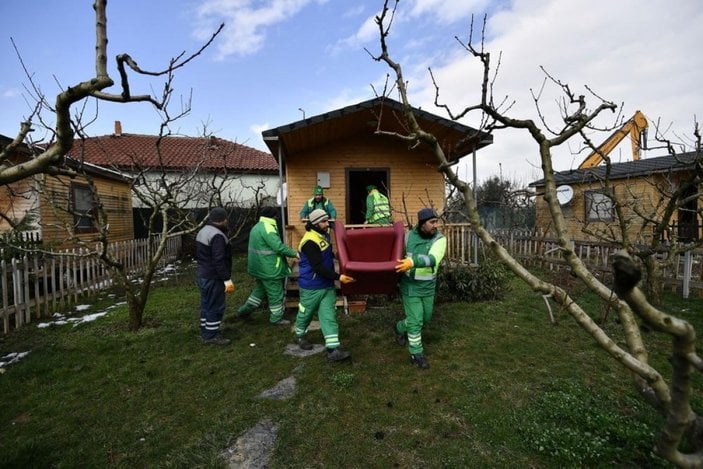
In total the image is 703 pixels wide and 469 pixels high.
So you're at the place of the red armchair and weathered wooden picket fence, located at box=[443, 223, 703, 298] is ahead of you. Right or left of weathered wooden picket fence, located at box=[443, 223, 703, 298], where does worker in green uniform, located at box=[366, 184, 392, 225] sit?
left

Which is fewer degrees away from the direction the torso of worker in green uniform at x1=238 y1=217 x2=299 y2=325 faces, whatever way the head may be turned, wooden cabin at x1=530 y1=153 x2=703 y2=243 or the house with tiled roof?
the wooden cabin

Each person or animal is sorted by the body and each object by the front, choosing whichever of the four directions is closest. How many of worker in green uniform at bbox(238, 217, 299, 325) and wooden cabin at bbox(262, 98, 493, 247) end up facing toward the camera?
1

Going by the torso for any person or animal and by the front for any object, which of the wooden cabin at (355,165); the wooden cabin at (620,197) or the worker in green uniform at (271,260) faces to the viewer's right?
the worker in green uniform

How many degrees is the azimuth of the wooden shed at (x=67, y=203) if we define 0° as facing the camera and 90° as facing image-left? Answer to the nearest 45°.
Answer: approximately 315°

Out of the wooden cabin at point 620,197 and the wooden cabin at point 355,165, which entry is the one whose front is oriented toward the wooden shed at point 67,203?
the wooden cabin at point 620,197

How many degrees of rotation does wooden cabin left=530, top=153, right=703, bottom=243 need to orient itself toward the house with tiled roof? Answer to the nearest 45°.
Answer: approximately 45° to its right

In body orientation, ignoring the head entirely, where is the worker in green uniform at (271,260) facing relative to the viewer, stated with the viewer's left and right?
facing to the right of the viewer

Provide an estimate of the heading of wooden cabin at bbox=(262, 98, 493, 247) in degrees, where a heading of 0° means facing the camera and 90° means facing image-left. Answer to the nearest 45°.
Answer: approximately 0°
